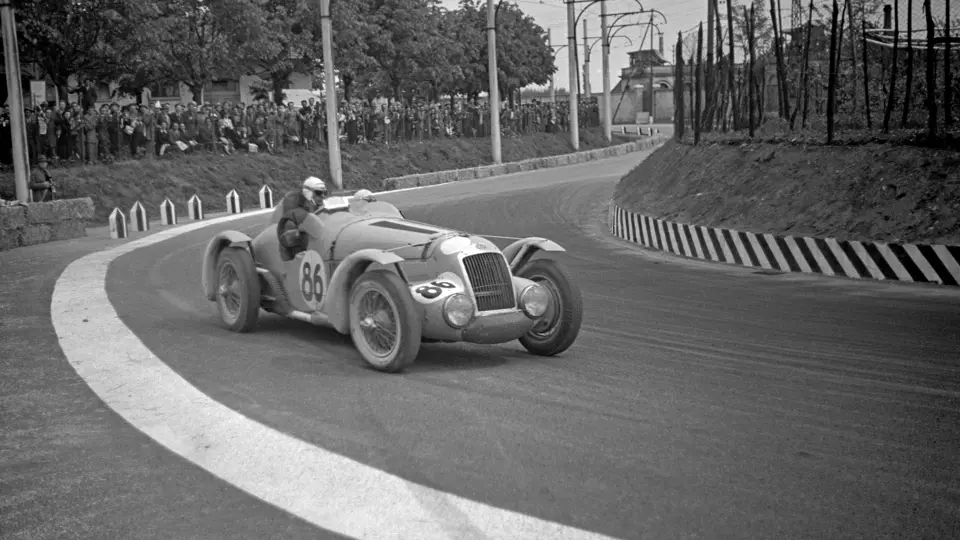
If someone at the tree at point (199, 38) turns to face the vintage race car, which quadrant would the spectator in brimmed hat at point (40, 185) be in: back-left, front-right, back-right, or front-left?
front-right

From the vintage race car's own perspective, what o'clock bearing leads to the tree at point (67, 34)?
The tree is roughly at 7 o'clock from the vintage race car.

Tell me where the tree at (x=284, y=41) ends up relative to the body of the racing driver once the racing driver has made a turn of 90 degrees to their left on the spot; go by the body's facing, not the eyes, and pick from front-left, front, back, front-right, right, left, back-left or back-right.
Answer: front-left

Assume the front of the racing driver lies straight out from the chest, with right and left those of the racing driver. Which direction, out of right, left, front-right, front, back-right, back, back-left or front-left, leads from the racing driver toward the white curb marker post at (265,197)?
back-left

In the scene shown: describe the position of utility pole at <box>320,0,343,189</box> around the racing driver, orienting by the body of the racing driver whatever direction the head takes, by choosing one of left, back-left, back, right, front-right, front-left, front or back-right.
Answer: back-left

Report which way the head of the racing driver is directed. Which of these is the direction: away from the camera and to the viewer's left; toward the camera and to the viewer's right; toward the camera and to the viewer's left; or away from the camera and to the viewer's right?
toward the camera and to the viewer's right

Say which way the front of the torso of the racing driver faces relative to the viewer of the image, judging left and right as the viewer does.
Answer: facing the viewer and to the right of the viewer

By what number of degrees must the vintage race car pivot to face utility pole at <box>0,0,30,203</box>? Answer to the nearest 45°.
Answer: approximately 180°

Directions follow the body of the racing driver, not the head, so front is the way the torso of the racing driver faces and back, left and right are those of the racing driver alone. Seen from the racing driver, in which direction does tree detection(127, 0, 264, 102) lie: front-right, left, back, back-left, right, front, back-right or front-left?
back-left

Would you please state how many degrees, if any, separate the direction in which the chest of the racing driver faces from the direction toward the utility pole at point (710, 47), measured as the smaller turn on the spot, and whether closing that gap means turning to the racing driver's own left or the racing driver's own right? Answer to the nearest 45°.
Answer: approximately 90° to the racing driver's own left
